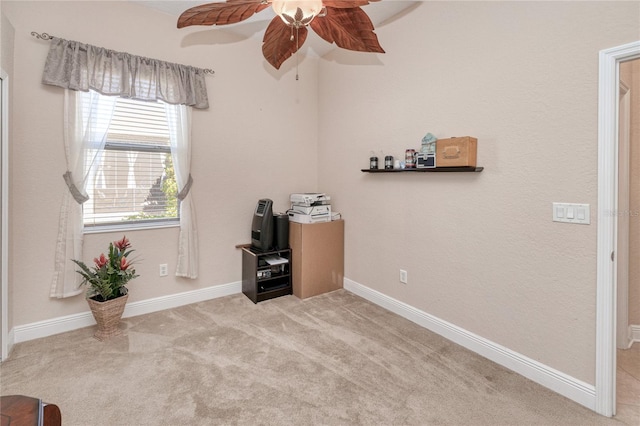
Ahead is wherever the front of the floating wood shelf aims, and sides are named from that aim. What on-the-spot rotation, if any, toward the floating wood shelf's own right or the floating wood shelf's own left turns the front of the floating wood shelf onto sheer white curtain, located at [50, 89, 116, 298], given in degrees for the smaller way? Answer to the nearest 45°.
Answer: approximately 45° to the floating wood shelf's own right

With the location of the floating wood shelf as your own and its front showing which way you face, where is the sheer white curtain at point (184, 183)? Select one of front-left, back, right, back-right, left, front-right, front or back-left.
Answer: front-right

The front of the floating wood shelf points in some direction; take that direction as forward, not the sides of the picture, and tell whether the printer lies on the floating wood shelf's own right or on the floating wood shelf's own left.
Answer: on the floating wood shelf's own right

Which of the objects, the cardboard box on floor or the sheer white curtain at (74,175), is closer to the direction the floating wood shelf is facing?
the sheer white curtain

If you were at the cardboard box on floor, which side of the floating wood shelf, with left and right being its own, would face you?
right

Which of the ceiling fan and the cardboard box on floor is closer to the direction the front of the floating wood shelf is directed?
the ceiling fan

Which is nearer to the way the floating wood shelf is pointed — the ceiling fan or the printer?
the ceiling fan

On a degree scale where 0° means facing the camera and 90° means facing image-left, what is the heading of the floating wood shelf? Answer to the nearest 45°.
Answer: approximately 45°

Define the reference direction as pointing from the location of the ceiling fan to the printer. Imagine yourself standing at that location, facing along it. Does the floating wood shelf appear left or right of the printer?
right

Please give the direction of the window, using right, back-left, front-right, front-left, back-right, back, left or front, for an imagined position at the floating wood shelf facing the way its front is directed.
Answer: front-right
